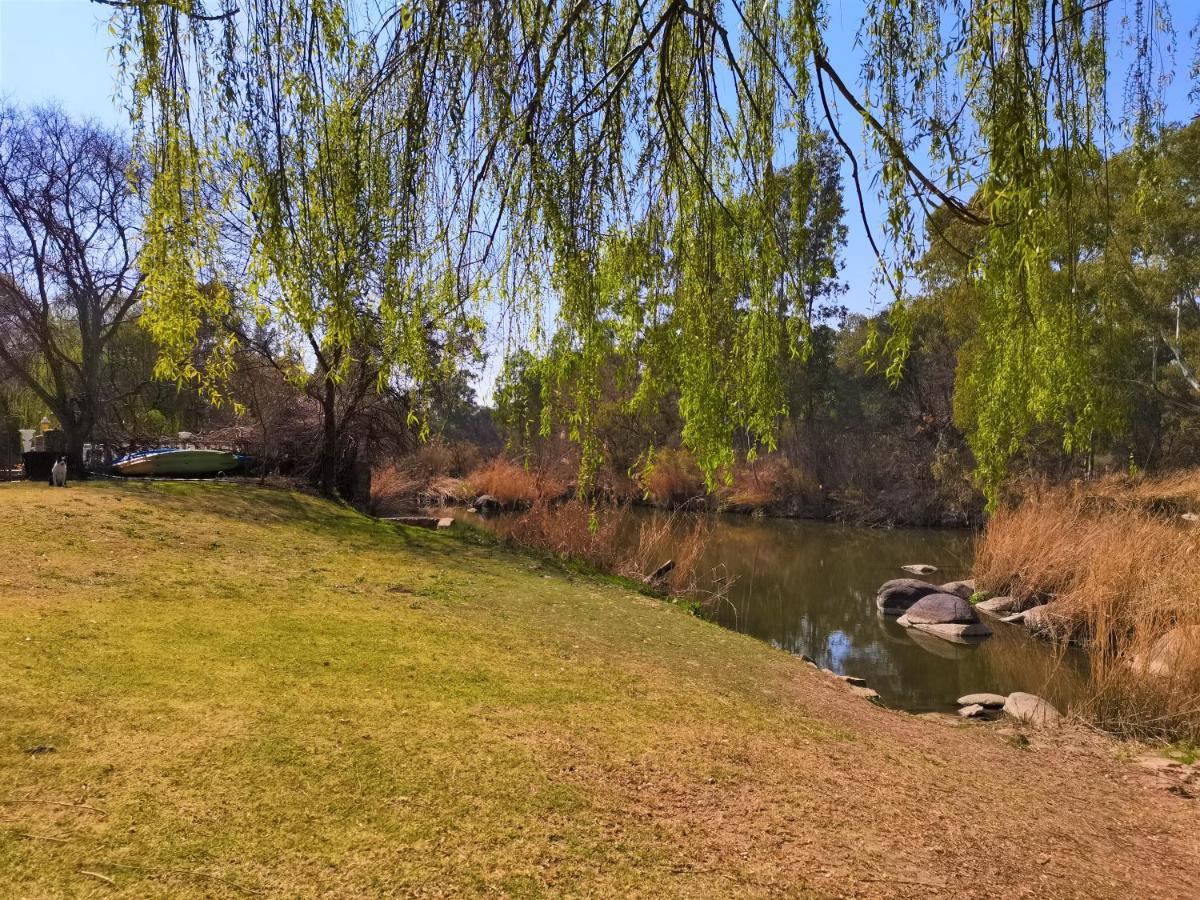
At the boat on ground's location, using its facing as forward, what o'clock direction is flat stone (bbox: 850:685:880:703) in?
The flat stone is roughly at 8 o'clock from the boat on ground.

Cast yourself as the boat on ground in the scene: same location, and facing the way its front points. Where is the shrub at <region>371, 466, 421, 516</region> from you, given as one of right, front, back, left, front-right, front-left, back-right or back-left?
back-right

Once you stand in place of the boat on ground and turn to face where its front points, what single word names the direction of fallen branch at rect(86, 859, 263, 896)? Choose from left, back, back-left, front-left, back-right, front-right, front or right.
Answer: left

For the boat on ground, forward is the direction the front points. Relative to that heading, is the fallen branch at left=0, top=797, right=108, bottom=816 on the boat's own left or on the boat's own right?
on the boat's own left

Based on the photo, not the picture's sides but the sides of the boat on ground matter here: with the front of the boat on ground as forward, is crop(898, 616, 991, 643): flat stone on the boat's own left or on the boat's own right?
on the boat's own left

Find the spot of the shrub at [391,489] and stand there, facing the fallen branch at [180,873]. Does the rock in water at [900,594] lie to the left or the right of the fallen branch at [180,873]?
left

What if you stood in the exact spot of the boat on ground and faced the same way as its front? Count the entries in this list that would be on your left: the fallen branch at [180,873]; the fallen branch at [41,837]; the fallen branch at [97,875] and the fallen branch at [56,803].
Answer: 4

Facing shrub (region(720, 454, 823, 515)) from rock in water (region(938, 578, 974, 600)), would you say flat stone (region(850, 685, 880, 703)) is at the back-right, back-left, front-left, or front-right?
back-left

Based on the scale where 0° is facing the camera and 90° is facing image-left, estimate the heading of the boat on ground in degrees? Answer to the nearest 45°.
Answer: approximately 90°

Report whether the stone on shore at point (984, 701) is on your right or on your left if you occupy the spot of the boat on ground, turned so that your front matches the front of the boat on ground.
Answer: on your left

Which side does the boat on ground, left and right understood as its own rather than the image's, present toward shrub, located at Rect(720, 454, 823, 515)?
back
